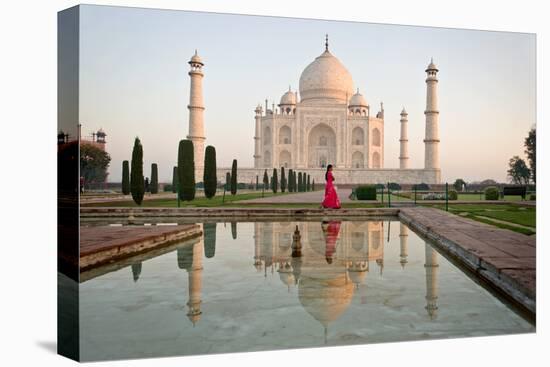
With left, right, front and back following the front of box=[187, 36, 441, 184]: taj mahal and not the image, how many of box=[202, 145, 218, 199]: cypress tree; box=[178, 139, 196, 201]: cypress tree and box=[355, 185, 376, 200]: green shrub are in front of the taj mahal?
3

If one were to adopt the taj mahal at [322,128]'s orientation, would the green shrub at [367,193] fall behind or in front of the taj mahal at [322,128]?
in front

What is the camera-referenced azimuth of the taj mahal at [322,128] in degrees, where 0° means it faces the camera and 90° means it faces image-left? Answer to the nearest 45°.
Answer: approximately 0°

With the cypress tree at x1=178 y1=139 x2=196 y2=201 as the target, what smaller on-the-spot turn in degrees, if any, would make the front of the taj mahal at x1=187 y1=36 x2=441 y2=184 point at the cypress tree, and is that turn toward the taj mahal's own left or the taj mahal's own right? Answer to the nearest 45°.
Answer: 0° — it already faces it

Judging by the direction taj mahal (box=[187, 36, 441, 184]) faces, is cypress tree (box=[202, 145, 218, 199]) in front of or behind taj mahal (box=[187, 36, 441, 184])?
in front

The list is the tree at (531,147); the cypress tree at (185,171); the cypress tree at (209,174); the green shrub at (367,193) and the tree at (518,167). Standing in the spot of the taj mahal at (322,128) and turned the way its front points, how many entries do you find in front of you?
5
